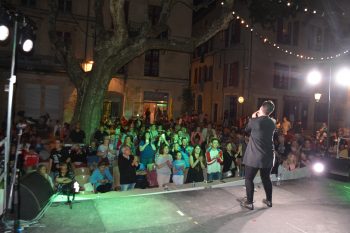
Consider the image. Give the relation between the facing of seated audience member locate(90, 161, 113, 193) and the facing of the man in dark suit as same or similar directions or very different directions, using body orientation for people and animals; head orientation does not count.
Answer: very different directions

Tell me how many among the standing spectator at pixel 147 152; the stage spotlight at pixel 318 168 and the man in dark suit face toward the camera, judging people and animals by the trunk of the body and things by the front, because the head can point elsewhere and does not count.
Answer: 2

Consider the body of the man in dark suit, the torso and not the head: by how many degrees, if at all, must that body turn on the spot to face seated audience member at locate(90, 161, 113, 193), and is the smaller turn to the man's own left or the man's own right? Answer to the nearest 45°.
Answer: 0° — they already face them

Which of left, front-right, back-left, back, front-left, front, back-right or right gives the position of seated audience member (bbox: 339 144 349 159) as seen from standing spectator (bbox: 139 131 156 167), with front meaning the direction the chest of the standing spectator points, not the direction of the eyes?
left

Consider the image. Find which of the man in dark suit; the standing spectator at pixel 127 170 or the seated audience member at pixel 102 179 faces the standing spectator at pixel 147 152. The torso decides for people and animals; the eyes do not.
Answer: the man in dark suit

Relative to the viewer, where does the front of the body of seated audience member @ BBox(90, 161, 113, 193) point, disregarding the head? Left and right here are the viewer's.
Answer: facing the viewer and to the right of the viewer

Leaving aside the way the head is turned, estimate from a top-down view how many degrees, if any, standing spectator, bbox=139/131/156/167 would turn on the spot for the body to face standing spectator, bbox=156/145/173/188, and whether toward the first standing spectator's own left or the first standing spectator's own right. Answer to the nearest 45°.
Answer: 0° — they already face them

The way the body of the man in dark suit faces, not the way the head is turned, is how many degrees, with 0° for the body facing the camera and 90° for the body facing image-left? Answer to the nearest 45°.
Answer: approximately 135°

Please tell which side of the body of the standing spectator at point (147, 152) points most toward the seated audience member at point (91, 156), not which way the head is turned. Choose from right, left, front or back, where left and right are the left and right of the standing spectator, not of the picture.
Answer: right

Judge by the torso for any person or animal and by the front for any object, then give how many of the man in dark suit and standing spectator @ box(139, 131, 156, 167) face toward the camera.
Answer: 1
